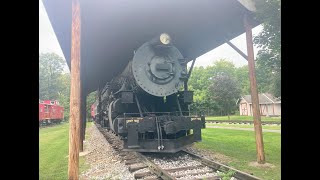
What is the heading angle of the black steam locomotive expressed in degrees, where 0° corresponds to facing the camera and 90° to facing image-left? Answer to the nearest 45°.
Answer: approximately 315°

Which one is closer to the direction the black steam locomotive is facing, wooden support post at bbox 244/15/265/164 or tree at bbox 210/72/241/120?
the wooden support post

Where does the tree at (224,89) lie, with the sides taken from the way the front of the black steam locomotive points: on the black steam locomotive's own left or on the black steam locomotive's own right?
on the black steam locomotive's own left

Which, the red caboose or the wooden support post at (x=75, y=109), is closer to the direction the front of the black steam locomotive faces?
the wooden support post

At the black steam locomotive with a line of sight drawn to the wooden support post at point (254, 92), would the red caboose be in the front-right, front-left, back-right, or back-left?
back-left

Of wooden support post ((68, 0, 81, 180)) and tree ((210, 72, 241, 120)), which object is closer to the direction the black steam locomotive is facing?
the wooden support post

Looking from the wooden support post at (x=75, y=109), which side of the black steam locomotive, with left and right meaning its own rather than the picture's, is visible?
front

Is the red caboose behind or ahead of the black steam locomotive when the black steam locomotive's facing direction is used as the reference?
behind

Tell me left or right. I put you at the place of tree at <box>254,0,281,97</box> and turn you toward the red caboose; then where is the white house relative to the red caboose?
right
